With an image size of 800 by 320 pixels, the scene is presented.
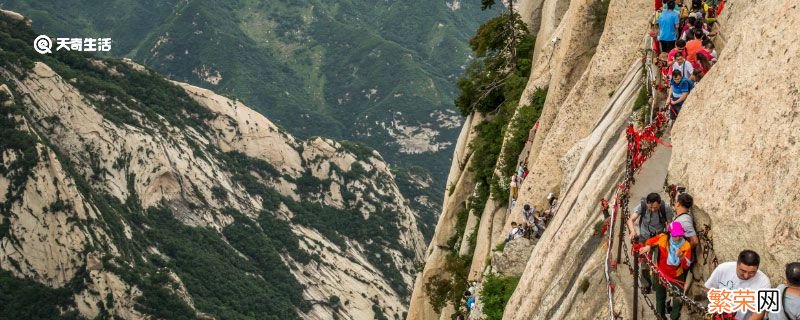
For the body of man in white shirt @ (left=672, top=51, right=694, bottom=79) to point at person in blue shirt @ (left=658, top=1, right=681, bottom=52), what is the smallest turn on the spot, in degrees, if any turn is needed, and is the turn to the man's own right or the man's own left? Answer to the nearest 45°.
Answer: approximately 180°

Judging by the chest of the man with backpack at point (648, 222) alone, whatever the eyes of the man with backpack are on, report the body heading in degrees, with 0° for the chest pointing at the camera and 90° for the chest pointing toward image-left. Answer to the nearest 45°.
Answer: approximately 0°

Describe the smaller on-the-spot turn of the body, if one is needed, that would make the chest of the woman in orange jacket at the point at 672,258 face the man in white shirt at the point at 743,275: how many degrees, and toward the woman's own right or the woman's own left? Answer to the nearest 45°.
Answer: approximately 45° to the woman's own left
